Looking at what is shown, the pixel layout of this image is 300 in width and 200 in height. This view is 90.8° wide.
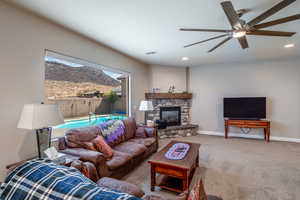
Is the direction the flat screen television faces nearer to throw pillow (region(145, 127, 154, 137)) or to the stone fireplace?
the throw pillow

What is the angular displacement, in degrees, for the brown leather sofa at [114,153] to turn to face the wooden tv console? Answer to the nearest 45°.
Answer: approximately 45° to its left

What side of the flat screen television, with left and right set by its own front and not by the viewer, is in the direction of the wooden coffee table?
front

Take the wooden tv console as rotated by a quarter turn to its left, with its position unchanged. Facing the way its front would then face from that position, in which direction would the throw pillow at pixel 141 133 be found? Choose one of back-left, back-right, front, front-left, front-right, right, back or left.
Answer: back-right

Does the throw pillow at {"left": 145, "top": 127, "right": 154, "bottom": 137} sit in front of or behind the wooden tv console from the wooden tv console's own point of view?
in front

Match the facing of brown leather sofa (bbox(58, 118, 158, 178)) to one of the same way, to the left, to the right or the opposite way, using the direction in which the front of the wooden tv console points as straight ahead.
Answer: to the left

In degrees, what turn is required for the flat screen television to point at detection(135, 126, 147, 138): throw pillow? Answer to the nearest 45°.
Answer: approximately 45° to its right

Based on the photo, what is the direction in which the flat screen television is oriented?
toward the camera

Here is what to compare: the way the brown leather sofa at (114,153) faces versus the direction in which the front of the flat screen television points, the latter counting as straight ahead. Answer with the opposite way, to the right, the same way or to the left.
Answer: to the left

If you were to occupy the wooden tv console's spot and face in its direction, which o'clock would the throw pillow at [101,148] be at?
The throw pillow is roughly at 1 o'clock from the wooden tv console.

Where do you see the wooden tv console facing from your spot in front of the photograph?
facing the viewer

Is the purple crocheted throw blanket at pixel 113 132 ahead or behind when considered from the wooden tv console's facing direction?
ahead

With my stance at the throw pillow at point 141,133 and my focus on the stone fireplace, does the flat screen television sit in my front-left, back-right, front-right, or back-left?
front-right

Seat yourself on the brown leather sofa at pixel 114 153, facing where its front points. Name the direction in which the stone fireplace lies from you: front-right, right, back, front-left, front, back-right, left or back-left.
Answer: left

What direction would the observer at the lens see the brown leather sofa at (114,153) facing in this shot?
facing the viewer and to the right of the viewer

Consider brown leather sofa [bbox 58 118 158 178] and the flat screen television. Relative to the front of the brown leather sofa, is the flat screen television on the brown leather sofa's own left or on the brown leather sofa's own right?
on the brown leather sofa's own left

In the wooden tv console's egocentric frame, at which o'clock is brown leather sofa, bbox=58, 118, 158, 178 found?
The brown leather sofa is roughly at 1 o'clock from the wooden tv console.
